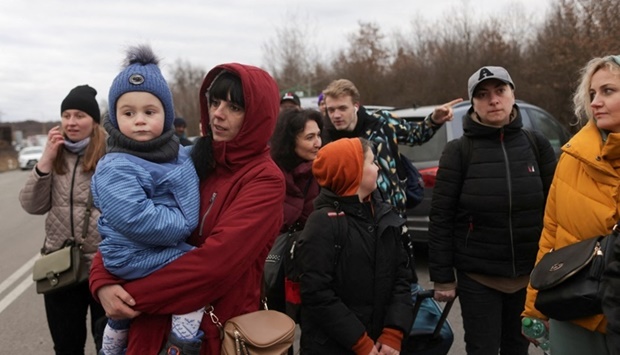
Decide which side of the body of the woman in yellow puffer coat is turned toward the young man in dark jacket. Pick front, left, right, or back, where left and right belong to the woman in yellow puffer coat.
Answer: right

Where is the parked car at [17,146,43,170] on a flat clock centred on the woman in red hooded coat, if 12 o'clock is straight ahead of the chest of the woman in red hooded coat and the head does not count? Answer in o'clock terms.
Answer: The parked car is roughly at 4 o'clock from the woman in red hooded coat.

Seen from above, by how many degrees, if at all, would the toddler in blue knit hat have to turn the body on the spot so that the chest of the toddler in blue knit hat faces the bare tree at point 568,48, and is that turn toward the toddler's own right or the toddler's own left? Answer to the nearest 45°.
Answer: approximately 90° to the toddler's own left

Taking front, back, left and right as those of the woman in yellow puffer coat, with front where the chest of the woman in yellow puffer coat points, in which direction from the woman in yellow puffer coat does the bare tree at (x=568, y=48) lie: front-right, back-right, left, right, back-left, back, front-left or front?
back-right

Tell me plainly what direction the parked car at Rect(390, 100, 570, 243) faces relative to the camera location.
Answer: facing away from the viewer and to the right of the viewer

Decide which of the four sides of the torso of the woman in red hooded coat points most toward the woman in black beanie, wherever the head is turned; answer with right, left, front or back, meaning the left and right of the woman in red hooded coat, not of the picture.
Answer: right

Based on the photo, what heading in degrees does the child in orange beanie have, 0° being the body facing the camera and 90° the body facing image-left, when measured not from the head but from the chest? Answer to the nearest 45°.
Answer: approximately 315°

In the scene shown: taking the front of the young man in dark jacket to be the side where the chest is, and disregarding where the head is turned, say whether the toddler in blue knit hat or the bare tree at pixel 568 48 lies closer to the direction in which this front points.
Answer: the toddler in blue knit hat
